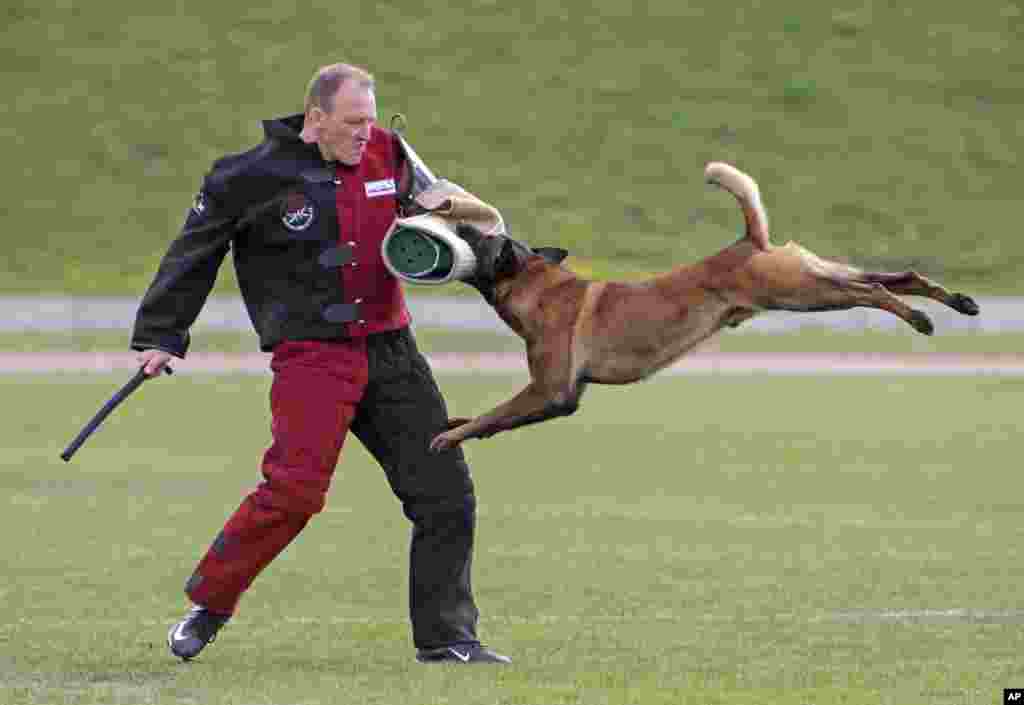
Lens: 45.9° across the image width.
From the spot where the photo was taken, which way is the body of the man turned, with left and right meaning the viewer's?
facing the viewer and to the right of the viewer

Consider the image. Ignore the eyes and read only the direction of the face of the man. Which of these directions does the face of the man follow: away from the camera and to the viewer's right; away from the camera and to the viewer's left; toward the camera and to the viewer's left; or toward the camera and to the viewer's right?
toward the camera and to the viewer's right

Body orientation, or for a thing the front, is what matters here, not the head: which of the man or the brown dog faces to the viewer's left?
the brown dog

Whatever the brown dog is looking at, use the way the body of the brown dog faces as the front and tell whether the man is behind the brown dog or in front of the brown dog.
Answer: in front

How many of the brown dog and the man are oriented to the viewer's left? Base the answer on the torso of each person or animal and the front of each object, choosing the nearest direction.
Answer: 1

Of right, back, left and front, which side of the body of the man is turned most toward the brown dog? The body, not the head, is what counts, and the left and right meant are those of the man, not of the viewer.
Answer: left

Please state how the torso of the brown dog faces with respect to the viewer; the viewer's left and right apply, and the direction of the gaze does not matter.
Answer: facing to the left of the viewer
